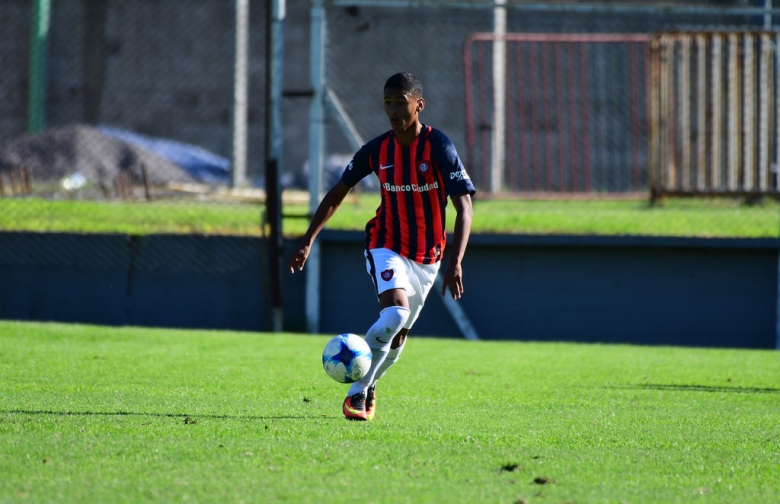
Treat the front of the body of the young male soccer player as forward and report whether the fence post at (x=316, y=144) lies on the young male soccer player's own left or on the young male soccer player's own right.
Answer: on the young male soccer player's own right

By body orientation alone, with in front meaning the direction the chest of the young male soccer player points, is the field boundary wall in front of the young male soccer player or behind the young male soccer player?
behind

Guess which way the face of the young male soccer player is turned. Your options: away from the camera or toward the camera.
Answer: toward the camera

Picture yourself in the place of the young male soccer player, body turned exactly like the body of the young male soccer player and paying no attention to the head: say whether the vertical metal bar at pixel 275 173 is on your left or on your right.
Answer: on your right

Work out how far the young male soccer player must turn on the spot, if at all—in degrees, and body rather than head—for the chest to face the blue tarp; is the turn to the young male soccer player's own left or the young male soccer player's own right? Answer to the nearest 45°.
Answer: approximately 135° to the young male soccer player's own right

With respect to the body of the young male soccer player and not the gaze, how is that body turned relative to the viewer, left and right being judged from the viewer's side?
facing the viewer and to the left of the viewer
